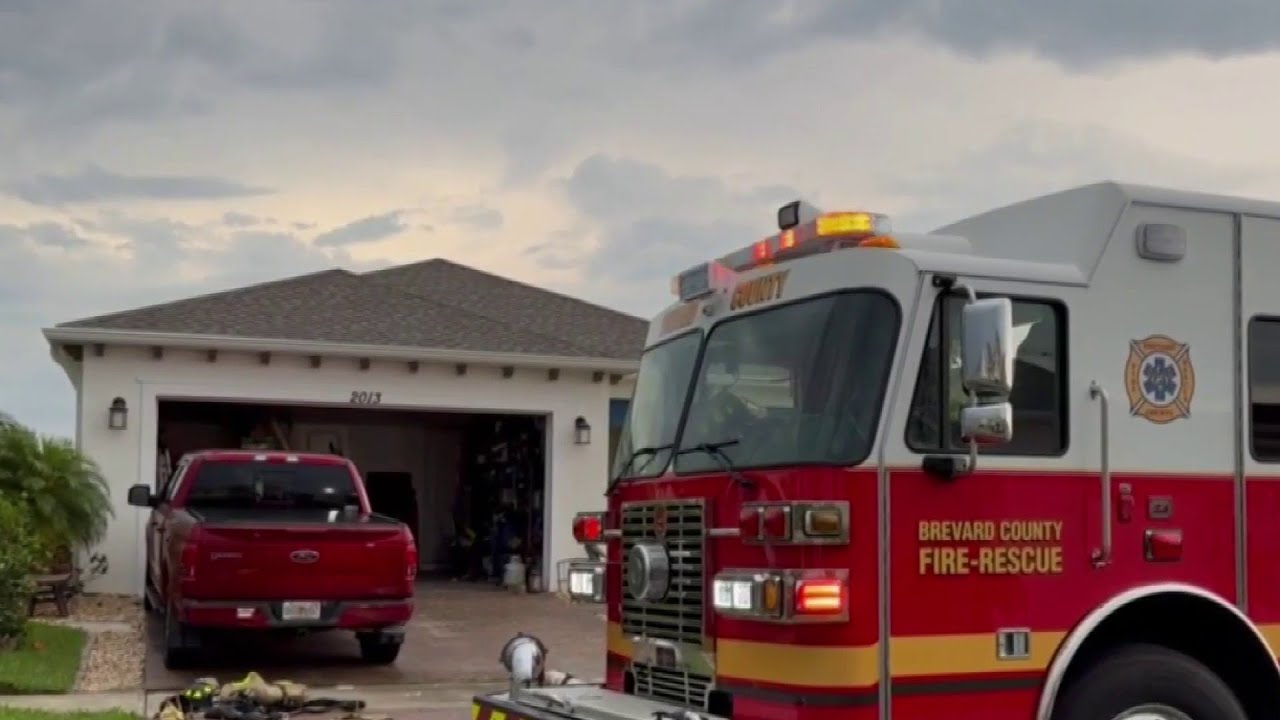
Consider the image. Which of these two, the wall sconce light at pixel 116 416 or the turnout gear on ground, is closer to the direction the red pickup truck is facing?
the wall sconce light

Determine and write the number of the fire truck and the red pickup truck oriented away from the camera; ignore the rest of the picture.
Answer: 1

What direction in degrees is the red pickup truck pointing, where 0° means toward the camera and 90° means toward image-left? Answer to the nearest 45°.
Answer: approximately 180°

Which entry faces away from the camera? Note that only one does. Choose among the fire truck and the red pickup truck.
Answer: the red pickup truck

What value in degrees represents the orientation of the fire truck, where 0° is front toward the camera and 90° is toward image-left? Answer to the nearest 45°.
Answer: approximately 45°

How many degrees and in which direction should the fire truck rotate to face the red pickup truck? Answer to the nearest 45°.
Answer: approximately 90° to its right

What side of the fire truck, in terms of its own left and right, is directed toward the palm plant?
right

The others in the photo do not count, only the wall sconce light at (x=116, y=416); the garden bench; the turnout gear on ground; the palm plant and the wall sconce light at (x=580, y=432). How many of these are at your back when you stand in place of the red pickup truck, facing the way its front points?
1

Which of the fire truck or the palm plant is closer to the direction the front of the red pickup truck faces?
the palm plant

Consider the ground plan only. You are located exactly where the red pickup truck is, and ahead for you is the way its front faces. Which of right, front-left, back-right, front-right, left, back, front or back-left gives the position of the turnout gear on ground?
back

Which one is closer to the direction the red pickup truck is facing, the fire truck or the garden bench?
the garden bench

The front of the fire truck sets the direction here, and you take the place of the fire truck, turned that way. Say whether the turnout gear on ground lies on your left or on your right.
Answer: on your right

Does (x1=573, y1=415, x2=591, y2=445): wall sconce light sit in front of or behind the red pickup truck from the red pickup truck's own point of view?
in front

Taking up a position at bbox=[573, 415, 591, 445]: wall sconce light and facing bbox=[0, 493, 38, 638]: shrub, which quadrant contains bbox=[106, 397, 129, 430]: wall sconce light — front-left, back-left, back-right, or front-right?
front-right

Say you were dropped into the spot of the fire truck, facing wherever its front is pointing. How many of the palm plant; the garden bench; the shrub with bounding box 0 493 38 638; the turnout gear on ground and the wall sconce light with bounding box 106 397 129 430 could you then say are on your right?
5

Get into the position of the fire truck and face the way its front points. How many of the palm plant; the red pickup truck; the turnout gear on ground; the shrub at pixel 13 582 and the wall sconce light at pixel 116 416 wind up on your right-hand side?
5

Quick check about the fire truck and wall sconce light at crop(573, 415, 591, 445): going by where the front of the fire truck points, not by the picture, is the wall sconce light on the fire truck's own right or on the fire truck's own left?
on the fire truck's own right
